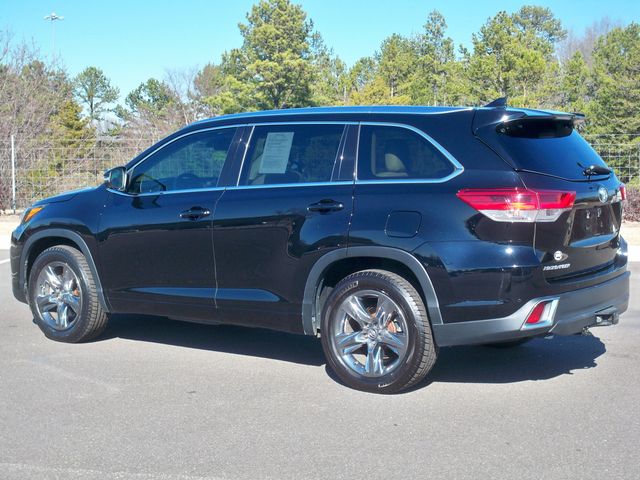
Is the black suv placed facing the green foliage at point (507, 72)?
no

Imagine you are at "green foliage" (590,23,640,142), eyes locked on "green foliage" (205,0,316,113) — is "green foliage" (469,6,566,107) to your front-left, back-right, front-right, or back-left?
front-left

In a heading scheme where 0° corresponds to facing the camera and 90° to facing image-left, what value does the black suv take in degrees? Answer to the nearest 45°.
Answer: approximately 135°

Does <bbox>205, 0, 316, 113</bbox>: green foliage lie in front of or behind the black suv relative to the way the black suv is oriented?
in front

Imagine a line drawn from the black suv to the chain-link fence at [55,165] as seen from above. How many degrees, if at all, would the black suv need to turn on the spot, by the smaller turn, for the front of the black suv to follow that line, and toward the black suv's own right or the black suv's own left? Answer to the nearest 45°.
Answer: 0° — it already faces it

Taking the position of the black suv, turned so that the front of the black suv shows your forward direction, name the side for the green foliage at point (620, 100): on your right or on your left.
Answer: on your right

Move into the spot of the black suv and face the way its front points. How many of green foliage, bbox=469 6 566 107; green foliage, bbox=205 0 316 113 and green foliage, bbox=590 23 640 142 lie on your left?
0

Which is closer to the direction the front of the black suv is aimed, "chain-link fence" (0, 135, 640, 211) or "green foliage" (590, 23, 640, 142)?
the chain-link fence
